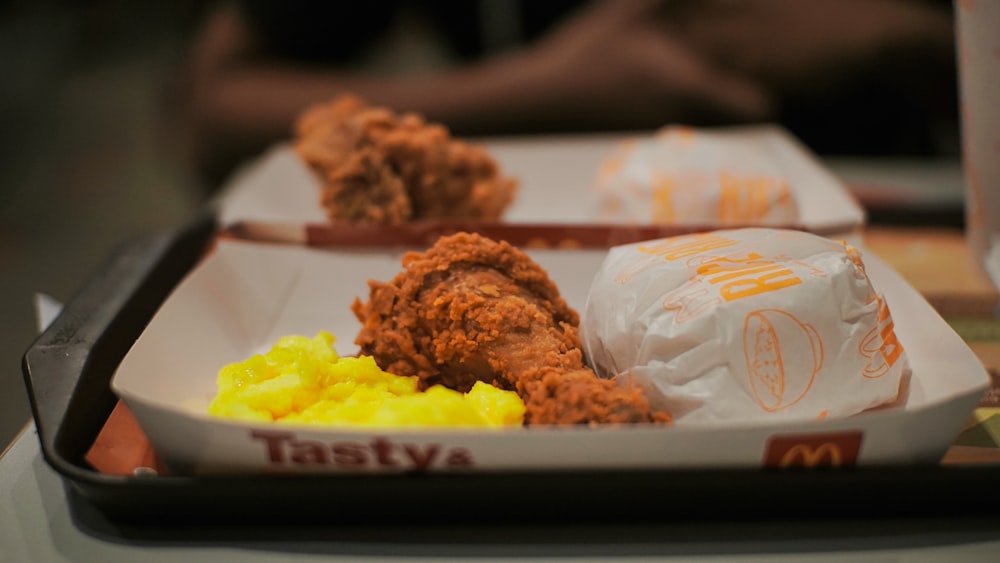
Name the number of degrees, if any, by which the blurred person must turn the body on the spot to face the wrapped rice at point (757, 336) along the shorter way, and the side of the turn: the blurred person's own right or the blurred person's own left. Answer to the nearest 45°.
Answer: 0° — they already face it

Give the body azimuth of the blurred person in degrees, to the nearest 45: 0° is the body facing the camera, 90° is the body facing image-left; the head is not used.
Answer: approximately 0°

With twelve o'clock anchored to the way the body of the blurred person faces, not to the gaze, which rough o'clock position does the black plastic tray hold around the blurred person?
The black plastic tray is roughly at 12 o'clock from the blurred person.

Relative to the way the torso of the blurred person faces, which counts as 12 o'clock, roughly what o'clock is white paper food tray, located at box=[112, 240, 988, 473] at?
The white paper food tray is roughly at 12 o'clock from the blurred person.

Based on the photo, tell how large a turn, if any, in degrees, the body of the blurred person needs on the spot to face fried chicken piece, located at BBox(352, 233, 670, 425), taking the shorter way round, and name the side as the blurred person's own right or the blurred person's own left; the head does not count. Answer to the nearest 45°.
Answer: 0° — they already face it
